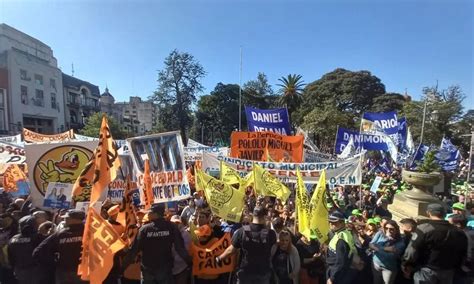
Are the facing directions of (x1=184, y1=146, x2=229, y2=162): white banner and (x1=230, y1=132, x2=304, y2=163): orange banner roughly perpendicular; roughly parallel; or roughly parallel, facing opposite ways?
roughly parallel

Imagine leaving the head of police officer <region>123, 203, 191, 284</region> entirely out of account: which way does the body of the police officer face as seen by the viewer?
away from the camera

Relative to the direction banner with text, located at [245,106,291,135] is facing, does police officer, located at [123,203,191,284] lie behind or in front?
in front

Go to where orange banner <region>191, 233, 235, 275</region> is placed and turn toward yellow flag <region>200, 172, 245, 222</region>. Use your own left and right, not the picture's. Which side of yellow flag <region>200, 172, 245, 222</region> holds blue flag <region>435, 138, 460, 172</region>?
right

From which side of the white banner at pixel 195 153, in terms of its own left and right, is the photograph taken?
front

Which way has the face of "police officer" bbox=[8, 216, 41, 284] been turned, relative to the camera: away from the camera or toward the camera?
away from the camera

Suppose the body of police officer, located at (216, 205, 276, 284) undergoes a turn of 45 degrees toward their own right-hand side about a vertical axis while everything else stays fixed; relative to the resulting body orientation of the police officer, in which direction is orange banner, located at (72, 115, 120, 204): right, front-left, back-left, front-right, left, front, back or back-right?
back-left

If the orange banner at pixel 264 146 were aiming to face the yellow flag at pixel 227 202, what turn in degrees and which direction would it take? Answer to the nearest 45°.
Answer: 0° — it already faces it

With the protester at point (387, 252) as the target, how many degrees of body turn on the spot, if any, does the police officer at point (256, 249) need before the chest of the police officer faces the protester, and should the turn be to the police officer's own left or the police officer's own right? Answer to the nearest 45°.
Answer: approximately 90° to the police officer's own right

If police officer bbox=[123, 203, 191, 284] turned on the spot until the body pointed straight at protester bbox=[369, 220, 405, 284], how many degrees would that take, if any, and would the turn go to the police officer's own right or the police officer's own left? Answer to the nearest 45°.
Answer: approximately 90° to the police officer's own right

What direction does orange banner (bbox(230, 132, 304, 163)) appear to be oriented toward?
toward the camera

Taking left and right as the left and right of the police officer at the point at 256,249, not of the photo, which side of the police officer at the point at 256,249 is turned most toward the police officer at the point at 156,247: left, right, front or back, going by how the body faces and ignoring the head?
left

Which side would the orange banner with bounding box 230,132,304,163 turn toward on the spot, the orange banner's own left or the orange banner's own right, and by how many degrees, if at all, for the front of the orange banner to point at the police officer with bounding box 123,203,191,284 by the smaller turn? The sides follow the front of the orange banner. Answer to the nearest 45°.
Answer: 0° — it already faces them

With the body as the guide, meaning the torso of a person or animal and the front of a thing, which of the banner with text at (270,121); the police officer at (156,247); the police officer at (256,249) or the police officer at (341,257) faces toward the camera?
the banner with text

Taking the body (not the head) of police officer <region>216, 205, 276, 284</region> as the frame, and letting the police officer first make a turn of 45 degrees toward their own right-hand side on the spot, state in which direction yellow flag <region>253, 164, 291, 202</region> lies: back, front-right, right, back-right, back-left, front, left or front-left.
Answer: front-left
